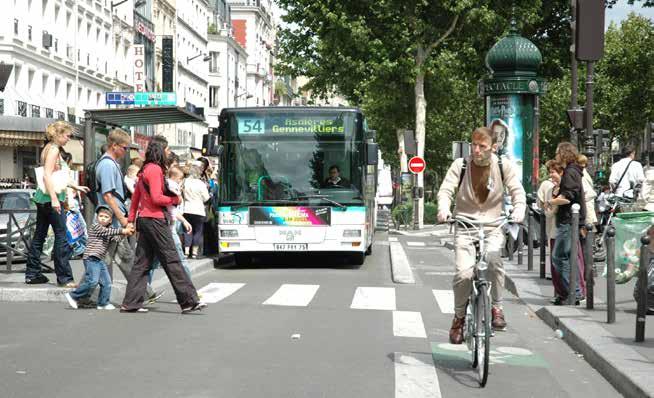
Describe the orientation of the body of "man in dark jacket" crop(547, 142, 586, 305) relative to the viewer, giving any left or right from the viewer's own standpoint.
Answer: facing to the left of the viewer

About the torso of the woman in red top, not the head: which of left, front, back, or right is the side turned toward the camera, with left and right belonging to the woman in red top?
right

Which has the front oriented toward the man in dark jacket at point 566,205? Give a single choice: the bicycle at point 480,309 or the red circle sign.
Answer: the red circle sign

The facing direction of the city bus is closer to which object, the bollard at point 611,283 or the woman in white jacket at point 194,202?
the bollard

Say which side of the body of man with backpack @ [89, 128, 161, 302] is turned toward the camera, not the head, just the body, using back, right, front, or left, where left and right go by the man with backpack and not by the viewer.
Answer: right

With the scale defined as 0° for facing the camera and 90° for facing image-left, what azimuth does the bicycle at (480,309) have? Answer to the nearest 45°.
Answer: approximately 0°

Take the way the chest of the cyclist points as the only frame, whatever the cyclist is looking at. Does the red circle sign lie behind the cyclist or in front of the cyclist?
behind
